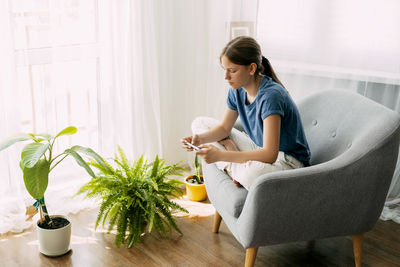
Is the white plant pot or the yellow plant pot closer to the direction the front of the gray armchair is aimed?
the white plant pot

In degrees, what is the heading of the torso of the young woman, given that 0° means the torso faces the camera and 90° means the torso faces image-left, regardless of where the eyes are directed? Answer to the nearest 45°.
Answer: approximately 45°

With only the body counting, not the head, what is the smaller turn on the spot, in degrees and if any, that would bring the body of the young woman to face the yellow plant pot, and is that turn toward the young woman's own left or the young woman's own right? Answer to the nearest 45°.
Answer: approximately 90° to the young woman's own right

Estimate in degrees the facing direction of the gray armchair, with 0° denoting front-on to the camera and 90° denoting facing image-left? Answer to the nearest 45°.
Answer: approximately 45°

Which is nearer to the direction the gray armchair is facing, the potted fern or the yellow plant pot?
the potted fern

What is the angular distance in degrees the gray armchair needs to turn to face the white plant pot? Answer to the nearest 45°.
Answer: approximately 45° to its right
